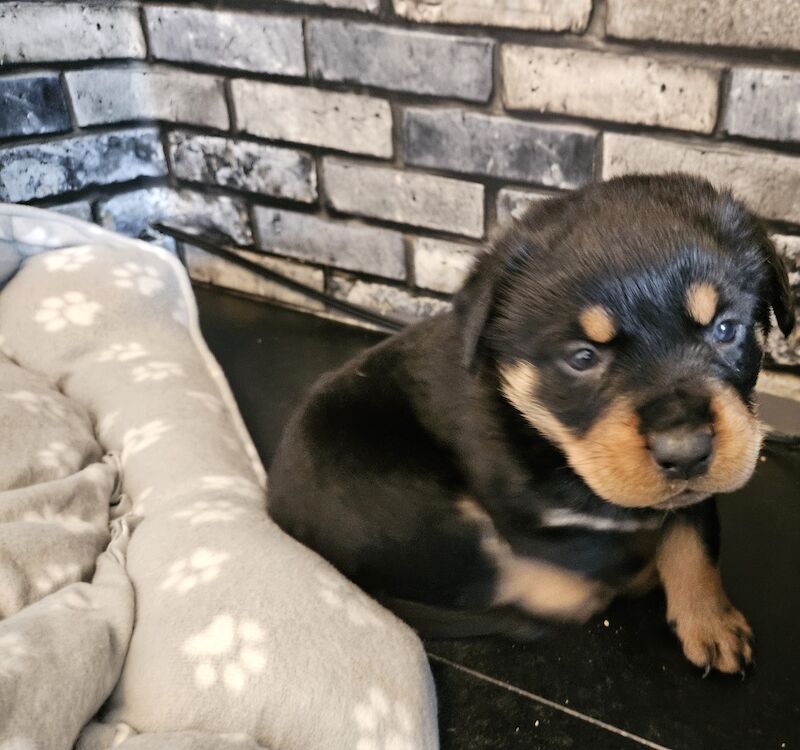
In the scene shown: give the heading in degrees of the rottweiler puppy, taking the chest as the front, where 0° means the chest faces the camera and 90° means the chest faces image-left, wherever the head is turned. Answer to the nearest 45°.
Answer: approximately 315°

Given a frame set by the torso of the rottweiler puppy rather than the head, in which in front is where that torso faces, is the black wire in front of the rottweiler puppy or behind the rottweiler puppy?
behind
